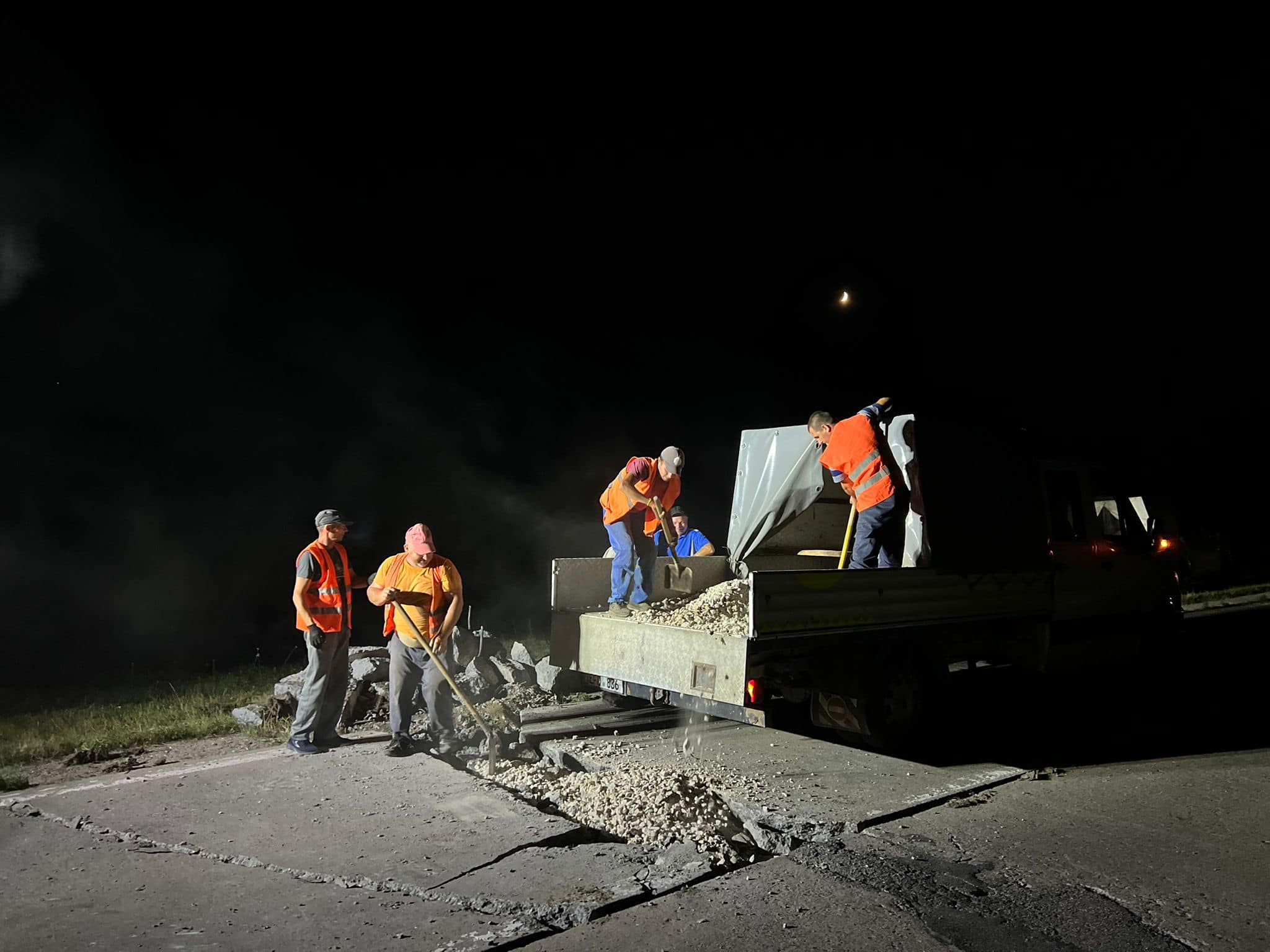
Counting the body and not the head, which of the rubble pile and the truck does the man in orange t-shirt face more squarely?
the truck

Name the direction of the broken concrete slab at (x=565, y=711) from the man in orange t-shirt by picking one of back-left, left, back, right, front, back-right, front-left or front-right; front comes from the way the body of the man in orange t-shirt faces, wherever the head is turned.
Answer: back-left

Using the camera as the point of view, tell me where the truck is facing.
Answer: facing away from the viewer and to the right of the viewer

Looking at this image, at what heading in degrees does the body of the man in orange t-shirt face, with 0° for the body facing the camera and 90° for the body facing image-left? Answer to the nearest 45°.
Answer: approximately 0°

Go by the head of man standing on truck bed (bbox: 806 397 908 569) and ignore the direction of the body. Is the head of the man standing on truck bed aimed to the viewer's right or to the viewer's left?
to the viewer's left

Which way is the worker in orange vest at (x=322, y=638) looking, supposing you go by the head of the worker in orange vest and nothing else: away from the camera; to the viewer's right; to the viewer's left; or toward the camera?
to the viewer's right

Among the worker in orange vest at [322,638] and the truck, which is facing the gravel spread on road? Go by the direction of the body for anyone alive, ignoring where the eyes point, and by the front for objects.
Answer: the worker in orange vest

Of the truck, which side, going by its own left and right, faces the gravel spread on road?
back

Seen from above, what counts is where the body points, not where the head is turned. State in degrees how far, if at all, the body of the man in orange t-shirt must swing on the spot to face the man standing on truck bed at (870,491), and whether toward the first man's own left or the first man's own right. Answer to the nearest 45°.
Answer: approximately 90° to the first man's own left

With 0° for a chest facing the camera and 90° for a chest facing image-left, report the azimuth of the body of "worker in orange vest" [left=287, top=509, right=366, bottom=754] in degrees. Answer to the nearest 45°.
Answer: approximately 315°

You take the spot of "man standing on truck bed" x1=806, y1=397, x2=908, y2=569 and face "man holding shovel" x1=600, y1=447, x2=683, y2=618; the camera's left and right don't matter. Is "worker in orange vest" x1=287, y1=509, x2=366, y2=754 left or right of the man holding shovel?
left

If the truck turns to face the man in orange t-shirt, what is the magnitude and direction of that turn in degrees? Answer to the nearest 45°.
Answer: approximately 135° to its left
